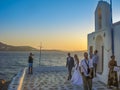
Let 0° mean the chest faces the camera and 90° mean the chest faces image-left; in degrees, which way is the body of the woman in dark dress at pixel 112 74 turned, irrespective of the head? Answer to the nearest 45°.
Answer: approximately 0°

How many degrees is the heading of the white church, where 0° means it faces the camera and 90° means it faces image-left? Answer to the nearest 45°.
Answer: approximately 45°

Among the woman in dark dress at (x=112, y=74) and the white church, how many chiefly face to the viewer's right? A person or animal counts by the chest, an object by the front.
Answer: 0
